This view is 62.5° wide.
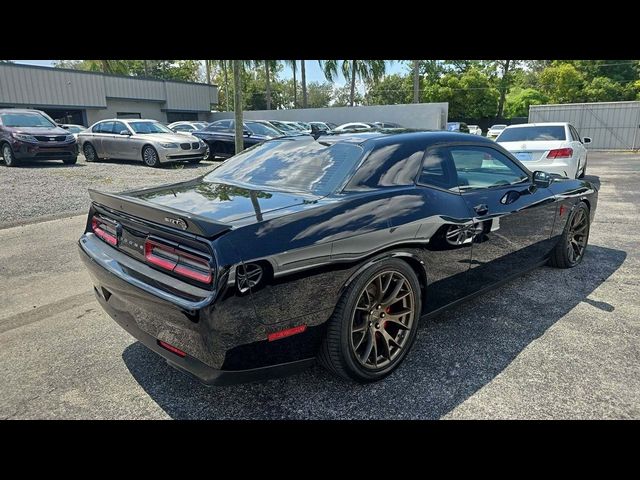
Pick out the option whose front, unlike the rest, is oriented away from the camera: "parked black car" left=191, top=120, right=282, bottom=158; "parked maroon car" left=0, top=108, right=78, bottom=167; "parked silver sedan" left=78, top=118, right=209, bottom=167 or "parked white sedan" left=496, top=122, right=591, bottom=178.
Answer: the parked white sedan

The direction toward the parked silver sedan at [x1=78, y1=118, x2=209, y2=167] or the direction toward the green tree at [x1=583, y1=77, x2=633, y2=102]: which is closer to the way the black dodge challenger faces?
the green tree

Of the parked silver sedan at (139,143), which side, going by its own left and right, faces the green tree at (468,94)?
left

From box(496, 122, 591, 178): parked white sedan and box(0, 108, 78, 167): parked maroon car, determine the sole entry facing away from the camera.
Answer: the parked white sedan

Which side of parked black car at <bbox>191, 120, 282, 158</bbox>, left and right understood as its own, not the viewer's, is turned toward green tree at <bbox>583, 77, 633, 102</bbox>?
left

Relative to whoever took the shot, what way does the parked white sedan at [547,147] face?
facing away from the viewer

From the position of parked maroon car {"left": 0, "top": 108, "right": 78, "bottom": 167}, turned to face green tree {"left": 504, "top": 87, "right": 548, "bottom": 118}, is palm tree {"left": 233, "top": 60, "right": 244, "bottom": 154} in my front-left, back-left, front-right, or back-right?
front-right

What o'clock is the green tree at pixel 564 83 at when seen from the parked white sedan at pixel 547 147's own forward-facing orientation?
The green tree is roughly at 12 o'clock from the parked white sedan.

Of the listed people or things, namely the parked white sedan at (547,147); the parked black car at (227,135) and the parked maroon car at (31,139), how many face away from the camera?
1

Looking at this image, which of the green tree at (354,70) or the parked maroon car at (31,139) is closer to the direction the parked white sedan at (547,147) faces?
the green tree

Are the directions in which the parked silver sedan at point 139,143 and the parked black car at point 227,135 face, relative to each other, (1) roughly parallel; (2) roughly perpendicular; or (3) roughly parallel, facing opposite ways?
roughly parallel

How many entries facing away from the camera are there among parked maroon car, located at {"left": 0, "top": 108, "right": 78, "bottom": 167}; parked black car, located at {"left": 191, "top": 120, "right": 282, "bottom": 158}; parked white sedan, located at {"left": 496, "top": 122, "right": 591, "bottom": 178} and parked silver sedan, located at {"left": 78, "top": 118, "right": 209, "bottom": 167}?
1

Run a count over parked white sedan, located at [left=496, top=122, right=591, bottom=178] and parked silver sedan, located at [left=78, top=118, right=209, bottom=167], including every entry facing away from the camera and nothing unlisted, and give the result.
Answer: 1
